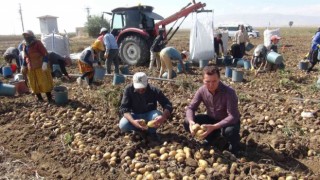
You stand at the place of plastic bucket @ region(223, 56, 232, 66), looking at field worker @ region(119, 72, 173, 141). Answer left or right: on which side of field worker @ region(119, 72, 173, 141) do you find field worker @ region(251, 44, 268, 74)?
left

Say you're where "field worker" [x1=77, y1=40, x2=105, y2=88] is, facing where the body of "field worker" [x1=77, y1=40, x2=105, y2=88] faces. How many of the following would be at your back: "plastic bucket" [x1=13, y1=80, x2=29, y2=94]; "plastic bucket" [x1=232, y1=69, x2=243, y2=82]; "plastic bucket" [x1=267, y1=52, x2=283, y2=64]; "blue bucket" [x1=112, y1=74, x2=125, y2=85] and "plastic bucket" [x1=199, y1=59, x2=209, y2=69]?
1

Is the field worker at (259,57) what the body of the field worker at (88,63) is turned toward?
yes

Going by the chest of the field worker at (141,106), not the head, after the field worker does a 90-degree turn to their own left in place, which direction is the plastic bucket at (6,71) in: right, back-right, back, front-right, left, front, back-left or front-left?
back-left

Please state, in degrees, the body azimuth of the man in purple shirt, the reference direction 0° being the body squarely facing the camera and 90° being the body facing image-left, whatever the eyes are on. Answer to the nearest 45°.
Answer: approximately 45°

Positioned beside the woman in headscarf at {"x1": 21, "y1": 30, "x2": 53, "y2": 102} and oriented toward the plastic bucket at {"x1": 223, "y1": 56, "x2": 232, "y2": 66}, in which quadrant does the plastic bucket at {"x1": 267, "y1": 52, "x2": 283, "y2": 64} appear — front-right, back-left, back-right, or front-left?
front-right

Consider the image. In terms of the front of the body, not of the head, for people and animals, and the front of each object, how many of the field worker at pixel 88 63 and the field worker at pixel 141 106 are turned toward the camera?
1

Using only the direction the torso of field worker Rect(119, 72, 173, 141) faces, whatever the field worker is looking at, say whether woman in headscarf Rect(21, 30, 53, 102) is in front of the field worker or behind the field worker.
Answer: behind

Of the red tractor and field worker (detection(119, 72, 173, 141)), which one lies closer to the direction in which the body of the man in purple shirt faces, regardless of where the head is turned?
the field worker

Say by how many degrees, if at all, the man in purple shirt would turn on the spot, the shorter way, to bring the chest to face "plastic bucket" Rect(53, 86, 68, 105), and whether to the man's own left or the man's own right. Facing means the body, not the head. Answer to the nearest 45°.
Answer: approximately 90° to the man's own right

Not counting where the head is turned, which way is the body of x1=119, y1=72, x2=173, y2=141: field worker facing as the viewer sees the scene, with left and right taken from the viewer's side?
facing the viewer

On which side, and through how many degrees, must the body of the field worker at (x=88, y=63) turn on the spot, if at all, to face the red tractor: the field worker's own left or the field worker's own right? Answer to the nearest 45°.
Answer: approximately 45° to the field worker's own left

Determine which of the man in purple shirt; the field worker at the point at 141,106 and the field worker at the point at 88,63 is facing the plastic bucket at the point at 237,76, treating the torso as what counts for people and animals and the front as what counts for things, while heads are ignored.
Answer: the field worker at the point at 88,63

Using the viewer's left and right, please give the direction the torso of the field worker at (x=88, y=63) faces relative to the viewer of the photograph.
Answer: facing to the right of the viewer
